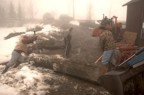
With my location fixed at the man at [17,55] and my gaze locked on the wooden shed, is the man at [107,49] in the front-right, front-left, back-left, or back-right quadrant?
front-right

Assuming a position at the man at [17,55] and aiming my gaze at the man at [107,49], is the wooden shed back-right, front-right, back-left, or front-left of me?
front-left

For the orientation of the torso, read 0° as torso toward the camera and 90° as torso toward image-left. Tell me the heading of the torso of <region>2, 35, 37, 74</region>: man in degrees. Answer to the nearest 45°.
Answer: approximately 270°

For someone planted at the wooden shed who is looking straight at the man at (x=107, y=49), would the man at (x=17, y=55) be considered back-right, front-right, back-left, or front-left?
front-right

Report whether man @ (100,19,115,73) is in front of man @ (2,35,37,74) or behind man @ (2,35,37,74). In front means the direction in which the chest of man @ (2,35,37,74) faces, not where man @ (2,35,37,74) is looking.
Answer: in front

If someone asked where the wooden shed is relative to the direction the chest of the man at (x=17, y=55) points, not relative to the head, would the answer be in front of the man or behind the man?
in front
